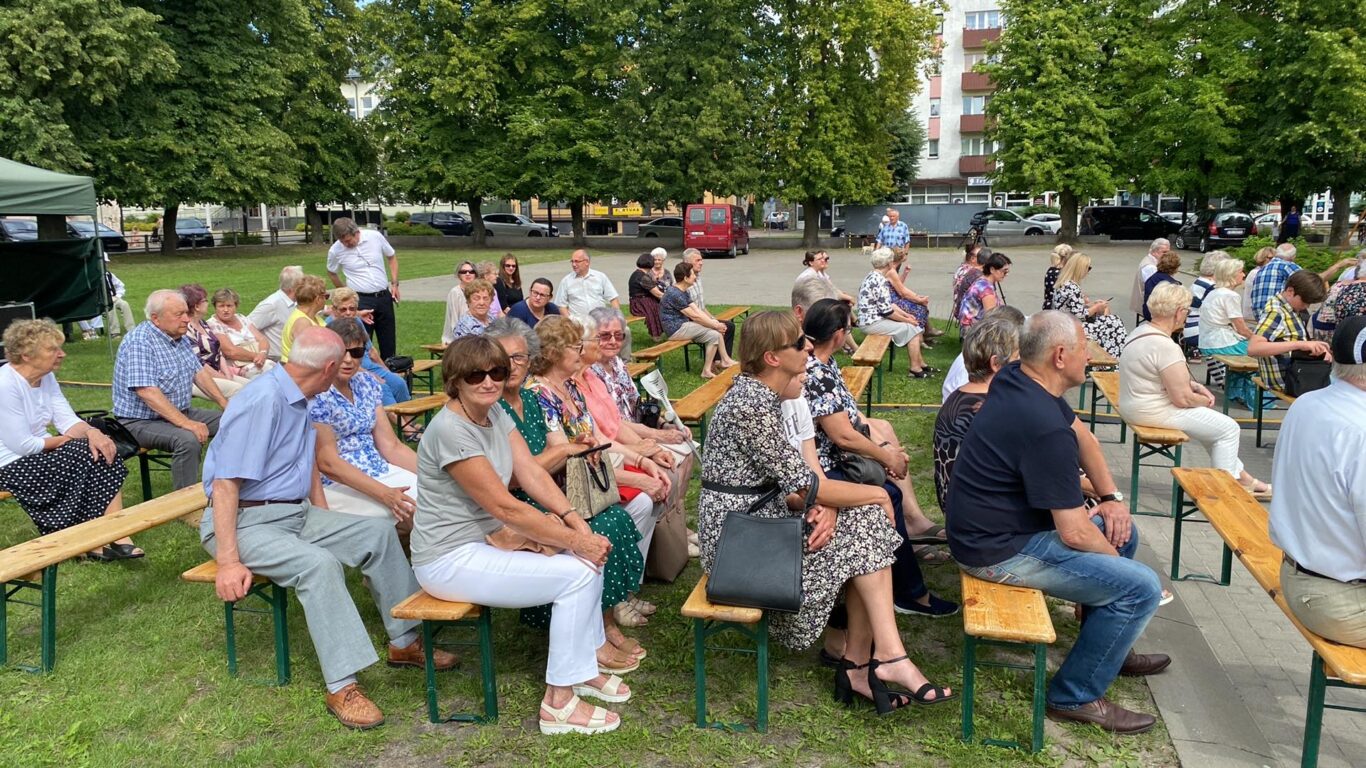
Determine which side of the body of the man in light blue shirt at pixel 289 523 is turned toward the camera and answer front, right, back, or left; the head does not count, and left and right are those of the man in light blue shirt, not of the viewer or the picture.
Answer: right

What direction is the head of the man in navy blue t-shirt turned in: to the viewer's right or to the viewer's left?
to the viewer's right

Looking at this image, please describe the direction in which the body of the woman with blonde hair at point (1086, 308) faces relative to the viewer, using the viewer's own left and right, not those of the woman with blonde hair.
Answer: facing to the right of the viewer

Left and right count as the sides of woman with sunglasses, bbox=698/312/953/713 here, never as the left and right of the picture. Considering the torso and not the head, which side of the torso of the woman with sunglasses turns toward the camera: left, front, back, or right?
right

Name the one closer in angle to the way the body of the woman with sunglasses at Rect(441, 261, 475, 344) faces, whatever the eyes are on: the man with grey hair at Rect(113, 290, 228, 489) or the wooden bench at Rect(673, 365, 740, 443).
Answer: the wooden bench

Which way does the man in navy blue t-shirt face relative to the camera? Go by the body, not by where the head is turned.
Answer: to the viewer's right

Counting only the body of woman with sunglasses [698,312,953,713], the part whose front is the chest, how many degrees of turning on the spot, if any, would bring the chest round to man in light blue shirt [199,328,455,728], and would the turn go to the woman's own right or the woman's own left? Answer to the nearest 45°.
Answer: approximately 180°
